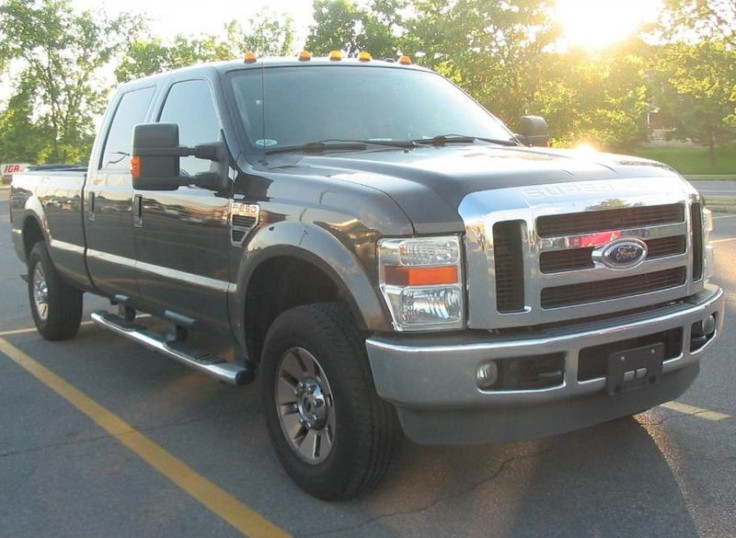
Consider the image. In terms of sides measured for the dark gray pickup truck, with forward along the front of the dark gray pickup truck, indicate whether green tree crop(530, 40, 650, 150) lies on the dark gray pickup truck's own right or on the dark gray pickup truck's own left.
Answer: on the dark gray pickup truck's own left

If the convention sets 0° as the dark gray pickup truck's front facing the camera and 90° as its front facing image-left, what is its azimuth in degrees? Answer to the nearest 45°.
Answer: approximately 315°

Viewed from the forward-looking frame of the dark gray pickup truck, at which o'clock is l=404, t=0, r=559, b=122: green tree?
The green tree is roughly at 8 o'clock from the dark gray pickup truck.

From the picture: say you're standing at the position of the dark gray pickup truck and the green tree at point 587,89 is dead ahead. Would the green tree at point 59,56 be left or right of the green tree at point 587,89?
left

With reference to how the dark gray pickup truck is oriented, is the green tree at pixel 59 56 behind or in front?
behind

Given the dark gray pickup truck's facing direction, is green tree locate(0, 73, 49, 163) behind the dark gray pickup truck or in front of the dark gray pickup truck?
behind
